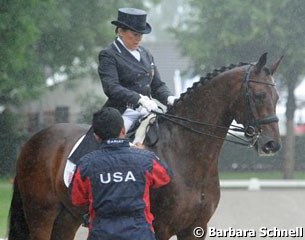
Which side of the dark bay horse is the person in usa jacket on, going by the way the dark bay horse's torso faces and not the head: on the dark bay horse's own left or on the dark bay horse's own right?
on the dark bay horse's own right

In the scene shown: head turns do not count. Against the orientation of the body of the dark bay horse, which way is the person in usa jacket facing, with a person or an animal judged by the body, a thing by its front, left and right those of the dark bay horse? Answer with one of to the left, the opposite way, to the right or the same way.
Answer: to the left

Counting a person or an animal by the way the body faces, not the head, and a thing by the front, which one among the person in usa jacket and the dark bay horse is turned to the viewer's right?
the dark bay horse

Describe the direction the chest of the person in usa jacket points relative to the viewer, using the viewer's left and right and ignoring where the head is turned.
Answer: facing away from the viewer

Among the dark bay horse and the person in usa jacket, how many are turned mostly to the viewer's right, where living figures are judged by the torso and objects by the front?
1

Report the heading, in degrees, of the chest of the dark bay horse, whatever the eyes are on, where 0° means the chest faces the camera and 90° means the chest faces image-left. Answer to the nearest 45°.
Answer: approximately 270°
